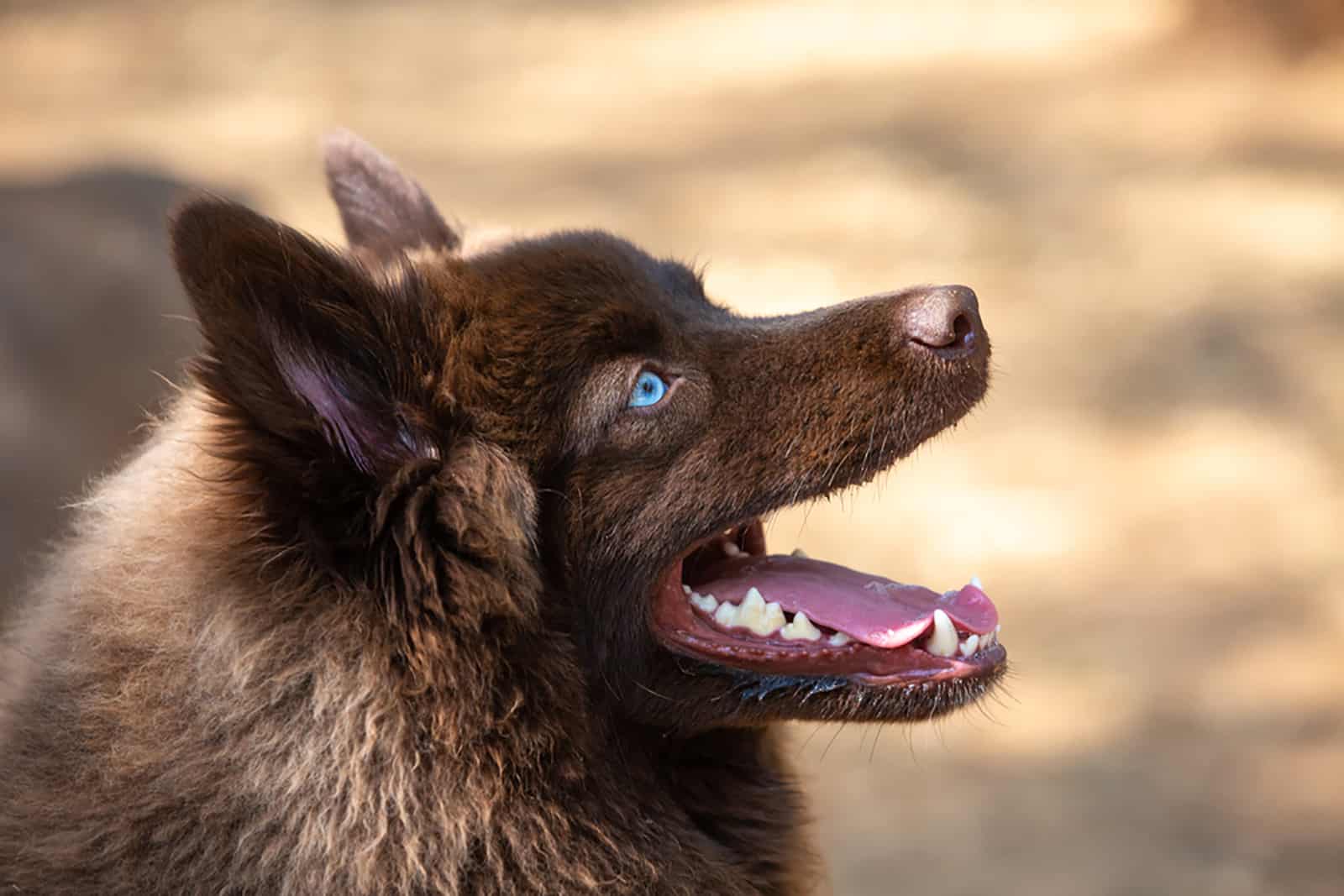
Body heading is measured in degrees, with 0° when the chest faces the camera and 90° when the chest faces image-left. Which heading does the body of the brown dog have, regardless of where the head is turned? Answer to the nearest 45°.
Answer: approximately 270°
